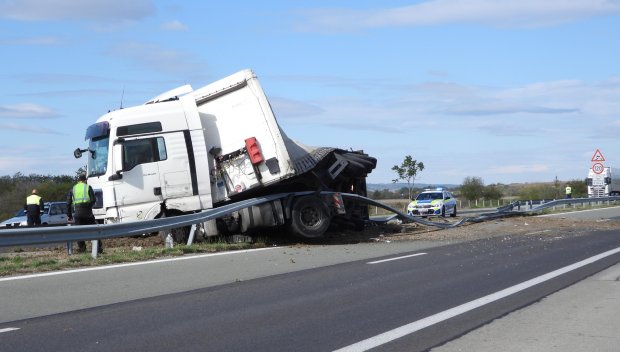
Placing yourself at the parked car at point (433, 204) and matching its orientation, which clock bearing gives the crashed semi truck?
The crashed semi truck is roughly at 11 o'clock from the parked car.

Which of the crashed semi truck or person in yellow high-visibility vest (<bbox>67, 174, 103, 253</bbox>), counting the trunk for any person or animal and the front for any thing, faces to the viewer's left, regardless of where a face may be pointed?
the crashed semi truck

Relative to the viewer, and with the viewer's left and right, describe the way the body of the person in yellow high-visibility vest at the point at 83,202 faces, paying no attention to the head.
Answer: facing away from the viewer

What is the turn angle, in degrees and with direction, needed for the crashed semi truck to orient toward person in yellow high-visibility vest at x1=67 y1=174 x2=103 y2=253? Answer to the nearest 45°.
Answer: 0° — it already faces them

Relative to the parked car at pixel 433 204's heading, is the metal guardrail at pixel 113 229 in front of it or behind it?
in front

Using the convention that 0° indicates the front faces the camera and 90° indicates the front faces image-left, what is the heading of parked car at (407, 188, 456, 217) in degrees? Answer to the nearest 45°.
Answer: approximately 45°

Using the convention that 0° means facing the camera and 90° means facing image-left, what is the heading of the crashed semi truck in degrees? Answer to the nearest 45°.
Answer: approximately 90°

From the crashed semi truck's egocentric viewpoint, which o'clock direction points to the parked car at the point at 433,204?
The parked car is roughly at 4 o'clock from the crashed semi truck.

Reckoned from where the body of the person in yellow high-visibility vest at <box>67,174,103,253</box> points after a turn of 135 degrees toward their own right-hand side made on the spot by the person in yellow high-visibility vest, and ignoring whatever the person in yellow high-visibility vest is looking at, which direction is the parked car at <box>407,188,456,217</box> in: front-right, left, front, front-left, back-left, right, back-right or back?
left

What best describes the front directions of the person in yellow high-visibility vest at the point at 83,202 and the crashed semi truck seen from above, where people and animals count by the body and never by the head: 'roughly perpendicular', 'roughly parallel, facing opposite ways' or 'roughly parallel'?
roughly perpendicular

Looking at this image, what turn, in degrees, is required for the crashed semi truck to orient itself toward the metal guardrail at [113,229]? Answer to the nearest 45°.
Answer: approximately 45° to its left
